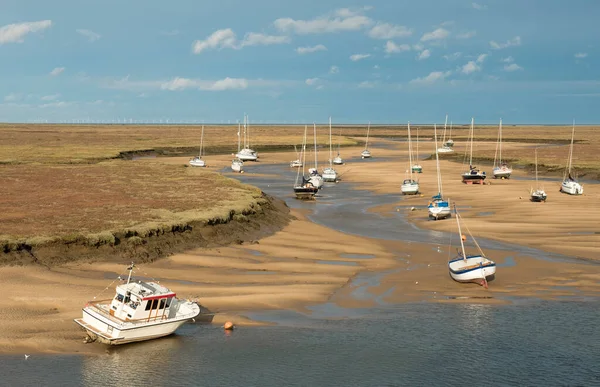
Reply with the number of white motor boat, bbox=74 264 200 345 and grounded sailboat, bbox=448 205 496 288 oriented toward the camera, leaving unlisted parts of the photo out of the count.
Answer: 0

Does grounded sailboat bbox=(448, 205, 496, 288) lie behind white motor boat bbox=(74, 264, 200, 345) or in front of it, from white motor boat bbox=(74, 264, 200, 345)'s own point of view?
in front

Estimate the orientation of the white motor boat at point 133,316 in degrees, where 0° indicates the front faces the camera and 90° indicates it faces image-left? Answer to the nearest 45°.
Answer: approximately 225°

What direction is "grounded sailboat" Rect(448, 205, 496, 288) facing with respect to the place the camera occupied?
facing away from the viewer and to the left of the viewer

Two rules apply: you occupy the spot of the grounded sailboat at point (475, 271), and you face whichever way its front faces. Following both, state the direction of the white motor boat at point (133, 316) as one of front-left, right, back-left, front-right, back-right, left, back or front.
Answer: left
